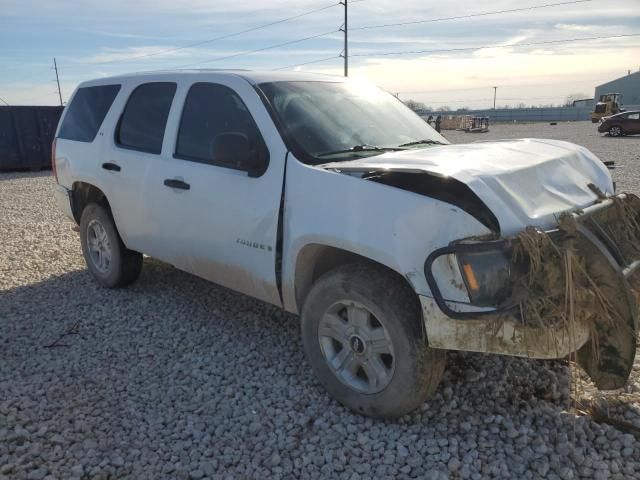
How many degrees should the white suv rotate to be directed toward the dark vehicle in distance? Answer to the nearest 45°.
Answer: approximately 90° to its left

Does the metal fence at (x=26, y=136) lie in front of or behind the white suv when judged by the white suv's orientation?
behind

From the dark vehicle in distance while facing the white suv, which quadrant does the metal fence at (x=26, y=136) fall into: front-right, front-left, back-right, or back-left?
front-right
